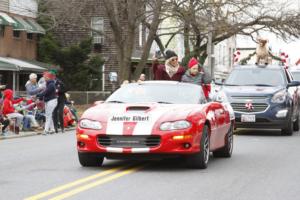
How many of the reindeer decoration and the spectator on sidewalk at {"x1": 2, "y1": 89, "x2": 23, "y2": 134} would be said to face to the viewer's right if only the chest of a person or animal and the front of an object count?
1

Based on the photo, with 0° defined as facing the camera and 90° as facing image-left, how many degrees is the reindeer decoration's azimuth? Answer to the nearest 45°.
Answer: approximately 0°

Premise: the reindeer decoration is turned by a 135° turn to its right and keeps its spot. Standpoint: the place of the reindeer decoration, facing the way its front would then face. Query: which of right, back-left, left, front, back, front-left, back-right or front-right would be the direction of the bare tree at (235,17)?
front-right

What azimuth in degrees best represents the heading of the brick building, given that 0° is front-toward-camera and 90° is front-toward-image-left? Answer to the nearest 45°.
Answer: approximately 315°

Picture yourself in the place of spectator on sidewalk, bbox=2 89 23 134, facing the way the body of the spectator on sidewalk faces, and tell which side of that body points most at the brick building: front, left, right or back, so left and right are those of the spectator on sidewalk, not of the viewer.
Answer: left

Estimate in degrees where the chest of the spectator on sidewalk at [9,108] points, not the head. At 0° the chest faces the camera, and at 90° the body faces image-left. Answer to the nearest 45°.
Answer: approximately 270°
